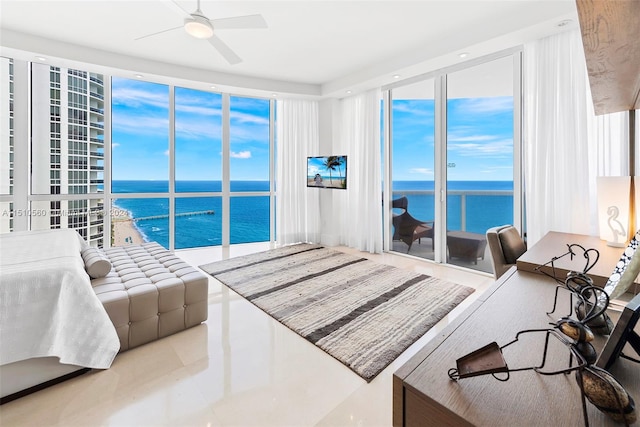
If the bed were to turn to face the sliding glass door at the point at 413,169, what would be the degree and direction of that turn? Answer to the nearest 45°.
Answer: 0° — it already faces it

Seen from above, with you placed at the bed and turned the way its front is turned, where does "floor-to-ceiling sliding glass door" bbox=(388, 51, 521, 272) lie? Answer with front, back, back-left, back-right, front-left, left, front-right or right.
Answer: front

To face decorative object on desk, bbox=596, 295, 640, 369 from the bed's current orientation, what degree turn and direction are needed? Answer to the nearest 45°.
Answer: approximately 45° to its right

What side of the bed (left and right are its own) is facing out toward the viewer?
right

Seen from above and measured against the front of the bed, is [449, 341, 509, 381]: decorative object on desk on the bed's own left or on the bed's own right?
on the bed's own right

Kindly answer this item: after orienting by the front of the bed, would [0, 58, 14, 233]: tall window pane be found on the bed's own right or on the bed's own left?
on the bed's own left

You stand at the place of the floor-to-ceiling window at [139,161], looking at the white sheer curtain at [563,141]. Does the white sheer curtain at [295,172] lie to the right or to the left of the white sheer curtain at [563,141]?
left

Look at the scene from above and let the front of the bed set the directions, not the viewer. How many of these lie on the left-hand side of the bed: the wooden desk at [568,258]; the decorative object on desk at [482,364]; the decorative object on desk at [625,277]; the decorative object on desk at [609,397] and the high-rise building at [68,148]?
1

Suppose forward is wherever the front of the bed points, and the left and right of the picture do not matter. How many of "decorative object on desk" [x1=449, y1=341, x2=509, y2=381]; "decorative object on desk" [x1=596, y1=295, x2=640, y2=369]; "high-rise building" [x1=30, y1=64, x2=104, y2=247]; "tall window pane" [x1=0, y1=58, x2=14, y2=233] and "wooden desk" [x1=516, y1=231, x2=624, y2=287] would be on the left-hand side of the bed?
2

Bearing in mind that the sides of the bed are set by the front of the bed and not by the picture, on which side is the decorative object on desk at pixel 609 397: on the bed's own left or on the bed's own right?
on the bed's own right

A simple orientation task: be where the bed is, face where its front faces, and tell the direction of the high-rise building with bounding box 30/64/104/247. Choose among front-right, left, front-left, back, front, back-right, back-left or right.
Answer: left

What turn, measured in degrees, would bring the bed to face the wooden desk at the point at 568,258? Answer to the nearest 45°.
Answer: approximately 45° to its right

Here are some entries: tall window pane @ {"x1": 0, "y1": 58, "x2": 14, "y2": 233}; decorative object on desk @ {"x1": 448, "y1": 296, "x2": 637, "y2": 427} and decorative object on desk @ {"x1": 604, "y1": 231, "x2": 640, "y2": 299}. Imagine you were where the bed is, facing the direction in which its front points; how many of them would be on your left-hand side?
1
